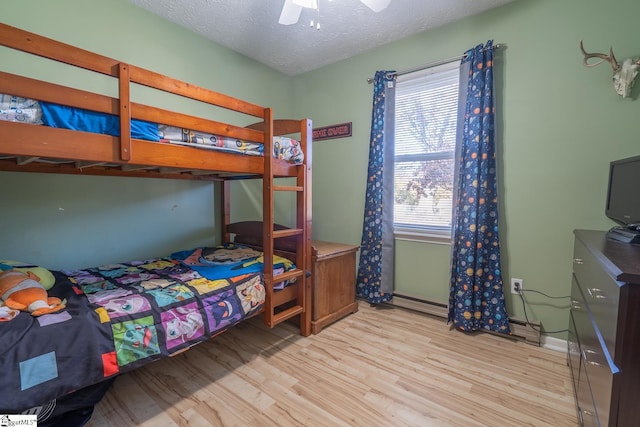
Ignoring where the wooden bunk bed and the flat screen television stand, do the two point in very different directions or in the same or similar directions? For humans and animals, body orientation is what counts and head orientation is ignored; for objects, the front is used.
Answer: very different directions

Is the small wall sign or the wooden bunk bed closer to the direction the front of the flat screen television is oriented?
the wooden bunk bed

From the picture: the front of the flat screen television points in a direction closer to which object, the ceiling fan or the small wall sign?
the ceiling fan

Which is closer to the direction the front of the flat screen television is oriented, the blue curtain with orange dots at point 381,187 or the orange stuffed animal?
the orange stuffed animal

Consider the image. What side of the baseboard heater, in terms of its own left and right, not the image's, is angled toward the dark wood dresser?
left

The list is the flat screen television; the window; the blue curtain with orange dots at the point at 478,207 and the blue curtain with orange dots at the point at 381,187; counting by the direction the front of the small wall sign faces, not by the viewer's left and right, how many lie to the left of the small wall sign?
4

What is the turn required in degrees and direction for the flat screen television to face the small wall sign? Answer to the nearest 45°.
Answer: approximately 45° to its right

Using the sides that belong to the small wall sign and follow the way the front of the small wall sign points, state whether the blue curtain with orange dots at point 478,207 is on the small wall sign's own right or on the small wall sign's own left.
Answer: on the small wall sign's own left

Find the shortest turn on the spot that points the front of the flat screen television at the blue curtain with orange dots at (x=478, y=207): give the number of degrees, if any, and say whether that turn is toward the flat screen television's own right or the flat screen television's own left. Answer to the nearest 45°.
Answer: approximately 45° to the flat screen television's own right

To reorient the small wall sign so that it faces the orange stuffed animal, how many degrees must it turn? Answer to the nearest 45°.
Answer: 0° — it already faces it
